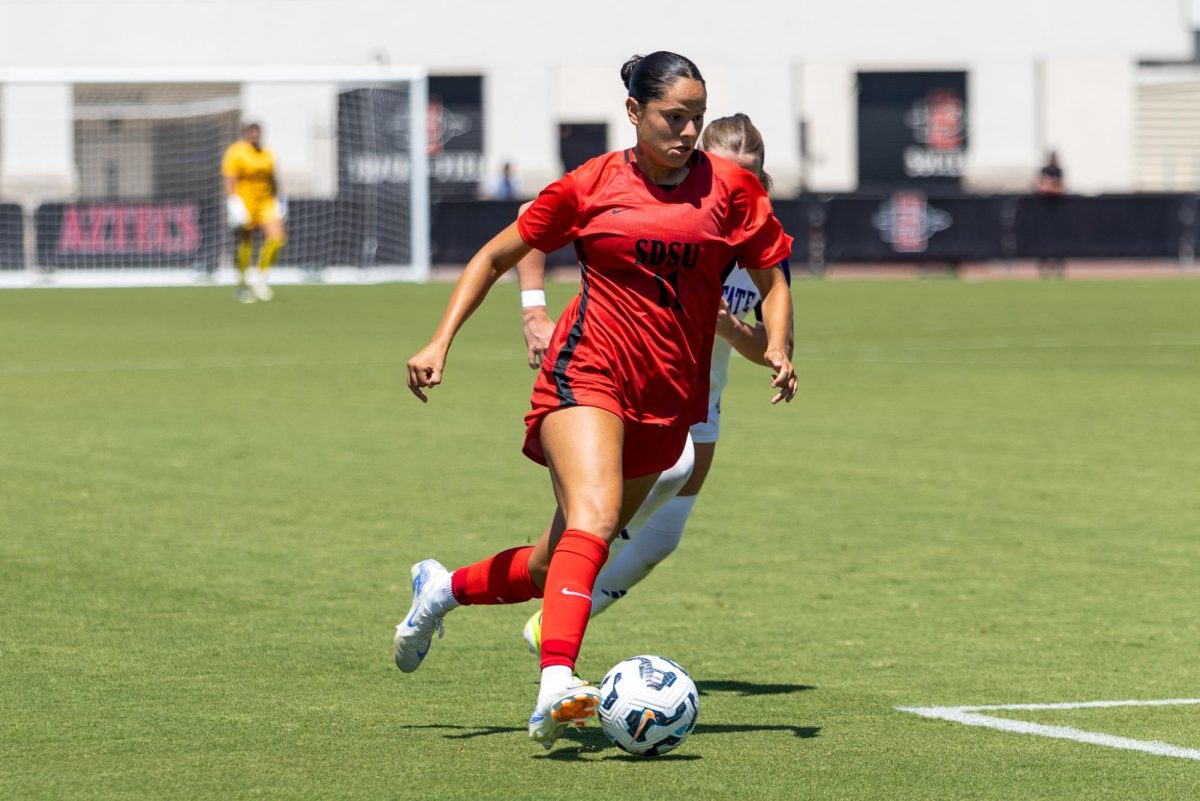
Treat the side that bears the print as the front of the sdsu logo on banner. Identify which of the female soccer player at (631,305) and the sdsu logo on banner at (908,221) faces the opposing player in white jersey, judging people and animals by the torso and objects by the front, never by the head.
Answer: the sdsu logo on banner

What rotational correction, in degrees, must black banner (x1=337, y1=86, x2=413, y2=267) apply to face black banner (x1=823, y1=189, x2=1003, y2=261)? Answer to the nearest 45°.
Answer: approximately 90° to its left

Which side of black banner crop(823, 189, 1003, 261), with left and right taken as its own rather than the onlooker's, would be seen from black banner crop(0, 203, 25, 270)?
right

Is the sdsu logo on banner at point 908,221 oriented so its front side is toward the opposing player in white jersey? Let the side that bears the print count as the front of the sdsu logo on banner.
yes

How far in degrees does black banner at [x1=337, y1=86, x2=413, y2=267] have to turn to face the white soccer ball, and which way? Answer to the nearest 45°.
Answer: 0° — it already faces it

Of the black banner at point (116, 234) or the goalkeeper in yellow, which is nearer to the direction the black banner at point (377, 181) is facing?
the goalkeeper in yellow

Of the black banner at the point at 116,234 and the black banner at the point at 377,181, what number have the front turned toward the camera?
2

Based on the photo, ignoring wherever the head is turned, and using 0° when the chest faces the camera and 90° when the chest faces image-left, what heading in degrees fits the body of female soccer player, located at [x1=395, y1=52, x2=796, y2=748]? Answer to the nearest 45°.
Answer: approximately 315°

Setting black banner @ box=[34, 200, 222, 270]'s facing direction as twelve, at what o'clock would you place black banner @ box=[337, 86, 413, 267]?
black banner @ box=[337, 86, 413, 267] is roughly at 9 o'clock from black banner @ box=[34, 200, 222, 270].

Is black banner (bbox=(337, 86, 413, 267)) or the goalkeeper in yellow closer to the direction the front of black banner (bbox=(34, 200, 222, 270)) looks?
the goalkeeper in yellow

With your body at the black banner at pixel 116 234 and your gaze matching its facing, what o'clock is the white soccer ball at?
The white soccer ball is roughly at 12 o'clock from the black banner.
